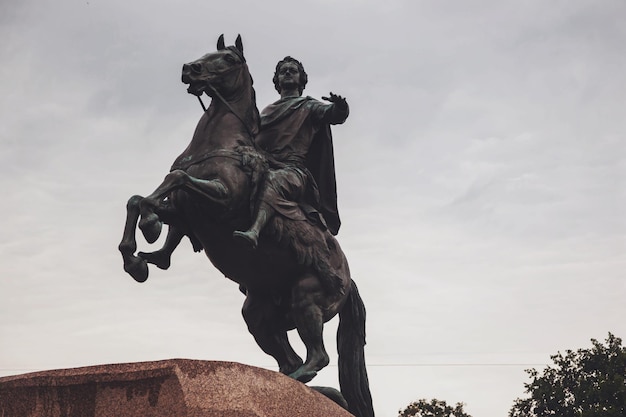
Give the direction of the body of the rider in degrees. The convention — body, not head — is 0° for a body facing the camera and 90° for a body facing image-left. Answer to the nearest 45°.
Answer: approximately 45°

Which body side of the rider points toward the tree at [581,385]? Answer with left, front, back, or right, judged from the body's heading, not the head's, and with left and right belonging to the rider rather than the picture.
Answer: back
